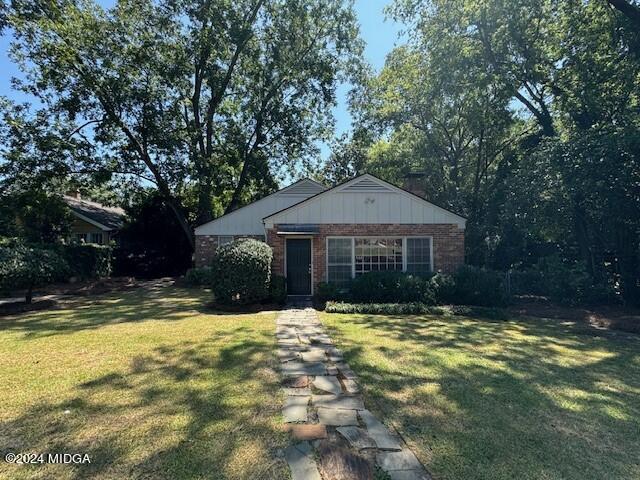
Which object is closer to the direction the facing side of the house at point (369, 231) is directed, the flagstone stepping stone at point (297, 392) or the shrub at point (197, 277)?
the flagstone stepping stone

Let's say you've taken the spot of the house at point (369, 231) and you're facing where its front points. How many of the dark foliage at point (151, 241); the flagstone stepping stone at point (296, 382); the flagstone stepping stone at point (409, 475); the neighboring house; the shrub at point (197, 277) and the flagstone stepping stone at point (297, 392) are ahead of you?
3

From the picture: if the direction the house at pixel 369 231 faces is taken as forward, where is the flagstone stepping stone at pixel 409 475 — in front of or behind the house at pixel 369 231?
in front

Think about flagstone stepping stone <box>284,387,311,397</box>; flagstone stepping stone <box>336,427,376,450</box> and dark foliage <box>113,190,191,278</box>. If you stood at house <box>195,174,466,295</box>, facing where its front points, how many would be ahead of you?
2

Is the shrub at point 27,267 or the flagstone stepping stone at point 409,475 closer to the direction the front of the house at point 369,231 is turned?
the flagstone stepping stone

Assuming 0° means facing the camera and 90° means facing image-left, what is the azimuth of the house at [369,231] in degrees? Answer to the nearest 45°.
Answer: approximately 0°

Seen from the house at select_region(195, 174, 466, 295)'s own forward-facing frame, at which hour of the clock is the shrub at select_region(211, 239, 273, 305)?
The shrub is roughly at 2 o'clock from the house.

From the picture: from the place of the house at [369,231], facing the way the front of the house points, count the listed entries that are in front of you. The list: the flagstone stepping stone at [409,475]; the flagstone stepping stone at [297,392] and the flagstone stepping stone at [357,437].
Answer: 3

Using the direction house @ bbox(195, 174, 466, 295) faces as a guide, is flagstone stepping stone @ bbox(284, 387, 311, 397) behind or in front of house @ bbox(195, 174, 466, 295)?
in front

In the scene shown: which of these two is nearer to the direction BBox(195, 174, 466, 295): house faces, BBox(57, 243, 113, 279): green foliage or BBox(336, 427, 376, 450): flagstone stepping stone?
the flagstone stepping stone

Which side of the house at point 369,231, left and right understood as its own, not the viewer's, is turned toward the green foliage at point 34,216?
right

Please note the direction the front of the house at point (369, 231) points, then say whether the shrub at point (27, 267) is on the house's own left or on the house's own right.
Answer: on the house's own right

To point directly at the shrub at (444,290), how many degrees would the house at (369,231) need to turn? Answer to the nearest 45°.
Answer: approximately 45° to its left
